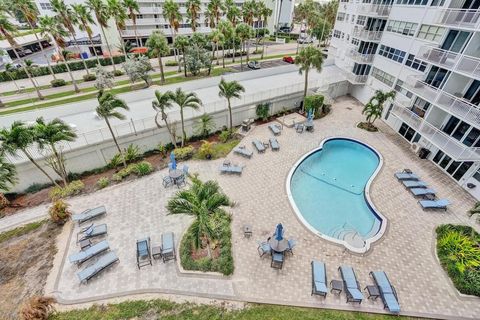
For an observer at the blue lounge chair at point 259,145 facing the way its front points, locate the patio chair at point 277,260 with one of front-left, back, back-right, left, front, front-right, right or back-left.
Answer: front-right

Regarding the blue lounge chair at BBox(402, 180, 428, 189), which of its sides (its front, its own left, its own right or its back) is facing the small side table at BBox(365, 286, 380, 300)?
left

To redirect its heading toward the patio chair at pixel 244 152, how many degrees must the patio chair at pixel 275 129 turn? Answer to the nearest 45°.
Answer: approximately 90° to its right

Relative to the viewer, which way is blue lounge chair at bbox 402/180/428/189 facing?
to the viewer's left

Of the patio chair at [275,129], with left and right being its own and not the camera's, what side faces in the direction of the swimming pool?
front

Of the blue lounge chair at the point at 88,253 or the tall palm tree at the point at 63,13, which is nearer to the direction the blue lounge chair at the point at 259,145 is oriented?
the blue lounge chair

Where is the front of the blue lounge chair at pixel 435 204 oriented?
to the viewer's left

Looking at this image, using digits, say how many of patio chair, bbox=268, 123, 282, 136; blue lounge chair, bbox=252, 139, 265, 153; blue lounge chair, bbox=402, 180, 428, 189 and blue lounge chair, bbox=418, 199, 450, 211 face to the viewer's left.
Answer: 2

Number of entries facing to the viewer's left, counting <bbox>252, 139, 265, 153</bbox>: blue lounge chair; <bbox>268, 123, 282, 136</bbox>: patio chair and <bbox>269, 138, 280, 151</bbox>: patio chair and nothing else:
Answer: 0

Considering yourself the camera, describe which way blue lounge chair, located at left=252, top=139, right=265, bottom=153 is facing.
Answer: facing the viewer and to the right of the viewer

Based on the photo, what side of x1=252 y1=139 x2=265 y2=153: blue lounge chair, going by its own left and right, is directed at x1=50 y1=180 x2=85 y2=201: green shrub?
right

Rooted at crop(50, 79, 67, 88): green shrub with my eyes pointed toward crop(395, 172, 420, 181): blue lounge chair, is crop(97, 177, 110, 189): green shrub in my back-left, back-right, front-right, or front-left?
front-right

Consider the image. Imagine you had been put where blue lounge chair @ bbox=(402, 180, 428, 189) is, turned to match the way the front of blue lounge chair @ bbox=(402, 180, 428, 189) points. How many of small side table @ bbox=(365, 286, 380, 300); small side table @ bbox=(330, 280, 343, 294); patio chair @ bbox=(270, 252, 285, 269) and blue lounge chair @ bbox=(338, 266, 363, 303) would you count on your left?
4

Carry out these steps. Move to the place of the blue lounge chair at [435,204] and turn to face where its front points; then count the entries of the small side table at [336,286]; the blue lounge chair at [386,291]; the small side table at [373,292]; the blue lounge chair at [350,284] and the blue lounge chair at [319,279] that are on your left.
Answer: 5

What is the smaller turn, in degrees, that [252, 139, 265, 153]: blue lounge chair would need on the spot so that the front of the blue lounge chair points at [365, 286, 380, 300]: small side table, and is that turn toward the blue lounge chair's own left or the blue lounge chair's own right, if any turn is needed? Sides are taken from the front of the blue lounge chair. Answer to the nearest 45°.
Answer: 0° — it already faces it
